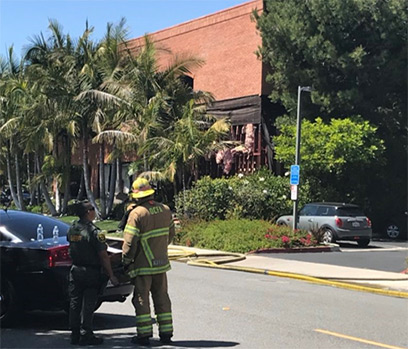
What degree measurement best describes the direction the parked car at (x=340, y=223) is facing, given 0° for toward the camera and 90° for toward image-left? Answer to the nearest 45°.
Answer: approximately 135°

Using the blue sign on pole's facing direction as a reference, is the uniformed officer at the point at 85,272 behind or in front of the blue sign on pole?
in front

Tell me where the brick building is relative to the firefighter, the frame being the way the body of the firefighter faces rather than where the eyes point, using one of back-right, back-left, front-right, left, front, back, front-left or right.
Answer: front-right

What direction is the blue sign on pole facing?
toward the camera

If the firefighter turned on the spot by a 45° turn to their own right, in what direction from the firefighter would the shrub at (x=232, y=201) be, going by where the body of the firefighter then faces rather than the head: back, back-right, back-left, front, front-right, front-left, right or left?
front

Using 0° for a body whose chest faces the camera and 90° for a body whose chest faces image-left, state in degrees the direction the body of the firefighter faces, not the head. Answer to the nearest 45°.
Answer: approximately 135°

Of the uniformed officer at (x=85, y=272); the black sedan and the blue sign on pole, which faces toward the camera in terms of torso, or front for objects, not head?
the blue sign on pole

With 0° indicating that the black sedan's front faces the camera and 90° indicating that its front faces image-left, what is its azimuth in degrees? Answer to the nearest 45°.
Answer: approximately 135°

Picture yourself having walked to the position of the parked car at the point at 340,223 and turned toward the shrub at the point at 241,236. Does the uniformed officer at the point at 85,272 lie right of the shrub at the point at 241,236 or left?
left

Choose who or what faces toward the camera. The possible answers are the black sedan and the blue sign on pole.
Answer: the blue sign on pole

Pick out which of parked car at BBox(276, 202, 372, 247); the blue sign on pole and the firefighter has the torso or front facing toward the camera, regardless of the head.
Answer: the blue sign on pole

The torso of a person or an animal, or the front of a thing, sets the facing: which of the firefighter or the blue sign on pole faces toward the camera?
the blue sign on pole

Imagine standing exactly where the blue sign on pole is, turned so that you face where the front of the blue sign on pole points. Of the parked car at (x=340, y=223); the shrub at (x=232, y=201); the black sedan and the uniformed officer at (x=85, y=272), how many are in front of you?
2
